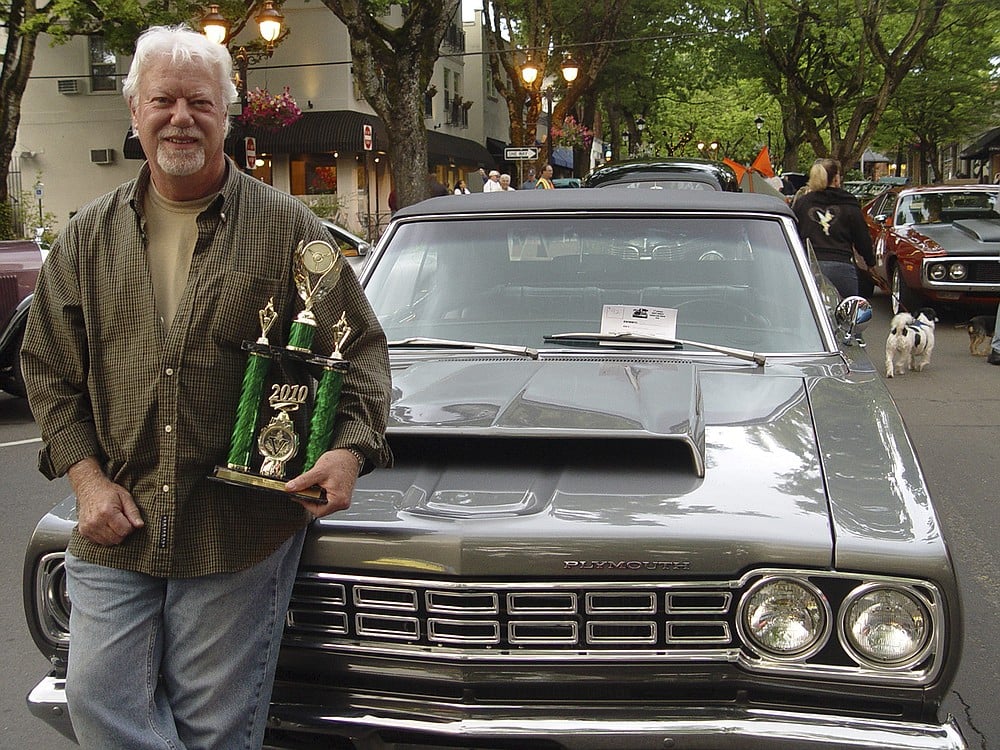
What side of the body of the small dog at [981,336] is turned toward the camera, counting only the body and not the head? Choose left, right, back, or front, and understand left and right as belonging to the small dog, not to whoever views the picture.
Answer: left

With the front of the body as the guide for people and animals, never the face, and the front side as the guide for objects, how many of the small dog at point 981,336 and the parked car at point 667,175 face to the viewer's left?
1

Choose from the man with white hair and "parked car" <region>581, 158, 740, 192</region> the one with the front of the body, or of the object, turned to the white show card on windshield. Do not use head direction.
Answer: the parked car

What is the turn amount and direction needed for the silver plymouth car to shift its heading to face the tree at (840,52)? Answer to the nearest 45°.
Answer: approximately 180°

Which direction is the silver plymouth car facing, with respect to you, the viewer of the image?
facing the viewer

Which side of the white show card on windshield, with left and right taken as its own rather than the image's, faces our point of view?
front

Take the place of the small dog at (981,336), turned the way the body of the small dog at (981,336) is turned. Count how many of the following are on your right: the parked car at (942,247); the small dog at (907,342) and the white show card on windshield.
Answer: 1

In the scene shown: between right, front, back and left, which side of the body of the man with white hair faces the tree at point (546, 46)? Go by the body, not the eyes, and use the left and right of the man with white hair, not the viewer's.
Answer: back

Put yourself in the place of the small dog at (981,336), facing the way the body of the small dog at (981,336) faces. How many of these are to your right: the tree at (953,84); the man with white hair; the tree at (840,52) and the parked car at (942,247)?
3

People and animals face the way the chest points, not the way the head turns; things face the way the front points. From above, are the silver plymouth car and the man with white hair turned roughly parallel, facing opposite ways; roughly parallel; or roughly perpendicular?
roughly parallel

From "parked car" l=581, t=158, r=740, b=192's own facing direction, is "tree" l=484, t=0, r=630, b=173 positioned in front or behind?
behind

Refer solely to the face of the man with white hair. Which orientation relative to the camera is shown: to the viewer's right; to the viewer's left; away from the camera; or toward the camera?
toward the camera

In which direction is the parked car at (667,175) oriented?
toward the camera

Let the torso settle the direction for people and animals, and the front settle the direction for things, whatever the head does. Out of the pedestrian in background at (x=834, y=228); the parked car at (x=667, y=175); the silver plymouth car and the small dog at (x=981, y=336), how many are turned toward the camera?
2
